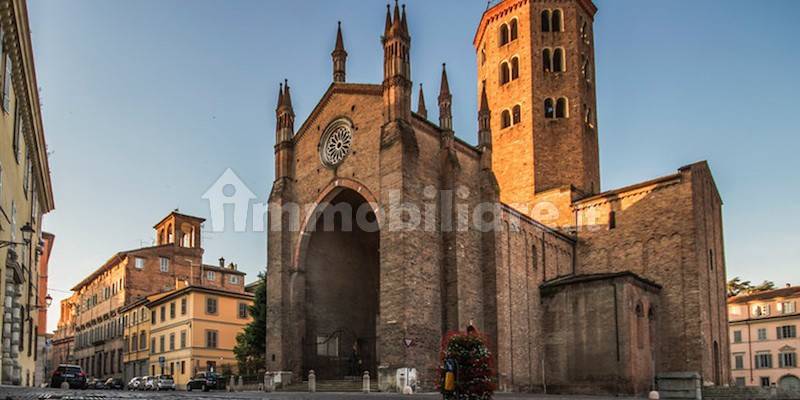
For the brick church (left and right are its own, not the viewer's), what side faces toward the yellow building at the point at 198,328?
right

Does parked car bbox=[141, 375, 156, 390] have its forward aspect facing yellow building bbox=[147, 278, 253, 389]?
no

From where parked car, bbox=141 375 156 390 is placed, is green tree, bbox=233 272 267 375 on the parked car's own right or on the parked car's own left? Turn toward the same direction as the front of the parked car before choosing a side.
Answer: on the parked car's own left

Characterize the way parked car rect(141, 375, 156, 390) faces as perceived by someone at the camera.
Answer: facing the viewer and to the left of the viewer

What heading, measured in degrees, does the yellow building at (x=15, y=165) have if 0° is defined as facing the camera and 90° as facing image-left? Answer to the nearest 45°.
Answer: approximately 270°

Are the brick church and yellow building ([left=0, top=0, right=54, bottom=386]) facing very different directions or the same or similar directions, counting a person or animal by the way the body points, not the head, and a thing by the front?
very different directions

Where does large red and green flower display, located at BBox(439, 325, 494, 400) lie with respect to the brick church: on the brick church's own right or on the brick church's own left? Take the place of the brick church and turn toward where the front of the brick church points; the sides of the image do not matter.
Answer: on the brick church's own left

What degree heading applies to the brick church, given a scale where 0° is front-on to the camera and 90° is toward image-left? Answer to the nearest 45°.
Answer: approximately 45°

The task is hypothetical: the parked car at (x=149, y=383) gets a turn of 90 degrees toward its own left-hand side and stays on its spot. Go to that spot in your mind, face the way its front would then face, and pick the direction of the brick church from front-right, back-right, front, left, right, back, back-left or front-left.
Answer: front

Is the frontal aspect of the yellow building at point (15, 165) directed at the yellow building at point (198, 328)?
no
